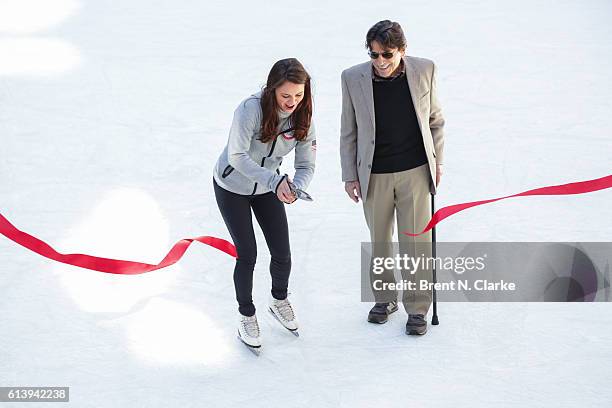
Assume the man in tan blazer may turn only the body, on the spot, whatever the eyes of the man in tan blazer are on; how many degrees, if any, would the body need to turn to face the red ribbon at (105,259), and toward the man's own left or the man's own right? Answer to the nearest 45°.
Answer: approximately 90° to the man's own right

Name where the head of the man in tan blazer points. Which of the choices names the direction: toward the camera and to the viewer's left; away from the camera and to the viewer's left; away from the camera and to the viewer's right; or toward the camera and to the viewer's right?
toward the camera and to the viewer's left

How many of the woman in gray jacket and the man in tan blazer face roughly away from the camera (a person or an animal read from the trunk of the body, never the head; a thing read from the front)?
0

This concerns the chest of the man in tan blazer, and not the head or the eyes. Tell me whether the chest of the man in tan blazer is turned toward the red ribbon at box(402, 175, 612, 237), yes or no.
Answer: no

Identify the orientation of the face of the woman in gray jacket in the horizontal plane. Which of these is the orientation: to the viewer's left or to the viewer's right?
to the viewer's right

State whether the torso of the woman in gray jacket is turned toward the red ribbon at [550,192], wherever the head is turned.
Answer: no

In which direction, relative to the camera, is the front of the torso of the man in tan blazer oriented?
toward the camera

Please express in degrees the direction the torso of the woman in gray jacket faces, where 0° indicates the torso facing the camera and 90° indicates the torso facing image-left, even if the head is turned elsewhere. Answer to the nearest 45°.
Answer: approximately 315°

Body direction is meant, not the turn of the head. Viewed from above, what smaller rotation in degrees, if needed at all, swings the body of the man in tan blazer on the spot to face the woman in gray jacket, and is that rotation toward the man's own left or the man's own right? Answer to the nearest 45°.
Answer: approximately 45° to the man's own right
